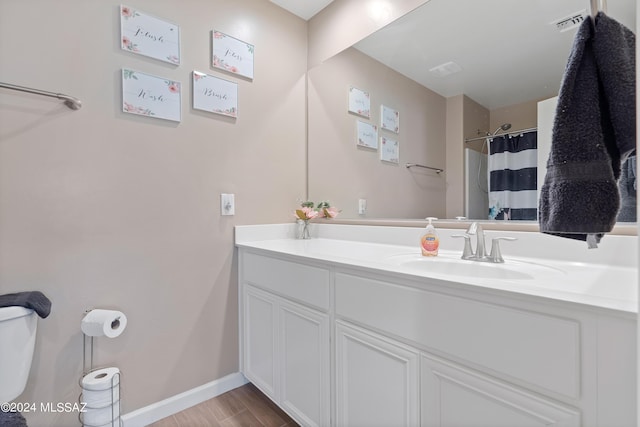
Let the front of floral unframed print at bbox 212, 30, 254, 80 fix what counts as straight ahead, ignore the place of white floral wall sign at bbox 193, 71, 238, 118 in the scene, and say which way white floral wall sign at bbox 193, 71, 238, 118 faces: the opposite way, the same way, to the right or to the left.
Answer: the same way

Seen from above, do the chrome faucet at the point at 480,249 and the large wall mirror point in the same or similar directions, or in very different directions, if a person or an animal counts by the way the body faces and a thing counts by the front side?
same or similar directions

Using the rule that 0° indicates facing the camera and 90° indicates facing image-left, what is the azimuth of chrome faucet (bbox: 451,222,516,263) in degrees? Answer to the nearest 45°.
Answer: approximately 45°

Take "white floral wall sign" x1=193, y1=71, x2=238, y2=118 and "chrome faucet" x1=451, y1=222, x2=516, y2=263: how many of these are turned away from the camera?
0

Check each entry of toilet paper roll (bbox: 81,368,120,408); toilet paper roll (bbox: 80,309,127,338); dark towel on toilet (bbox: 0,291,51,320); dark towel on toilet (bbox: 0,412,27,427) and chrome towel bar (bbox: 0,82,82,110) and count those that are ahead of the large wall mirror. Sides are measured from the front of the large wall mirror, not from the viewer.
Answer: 5

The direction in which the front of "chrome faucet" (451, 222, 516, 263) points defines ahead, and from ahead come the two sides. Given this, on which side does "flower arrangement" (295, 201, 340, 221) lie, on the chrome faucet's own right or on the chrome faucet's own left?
on the chrome faucet's own right

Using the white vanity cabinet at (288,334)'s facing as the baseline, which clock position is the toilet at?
The toilet is roughly at 1 o'clock from the white vanity cabinet.

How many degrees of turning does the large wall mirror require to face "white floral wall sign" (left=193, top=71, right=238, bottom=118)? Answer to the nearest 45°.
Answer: approximately 45° to its right

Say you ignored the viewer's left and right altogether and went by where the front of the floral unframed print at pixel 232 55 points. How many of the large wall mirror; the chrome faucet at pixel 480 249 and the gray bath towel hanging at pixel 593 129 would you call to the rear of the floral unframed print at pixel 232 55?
0

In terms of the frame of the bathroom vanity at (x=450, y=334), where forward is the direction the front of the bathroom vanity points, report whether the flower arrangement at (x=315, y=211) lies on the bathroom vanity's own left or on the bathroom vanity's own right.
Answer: on the bathroom vanity's own right

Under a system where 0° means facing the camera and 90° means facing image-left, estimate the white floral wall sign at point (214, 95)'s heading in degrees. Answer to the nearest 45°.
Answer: approximately 315°

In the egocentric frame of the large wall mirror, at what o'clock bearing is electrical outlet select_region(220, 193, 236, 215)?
The electrical outlet is roughly at 1 o'clock from the large wall mirror.

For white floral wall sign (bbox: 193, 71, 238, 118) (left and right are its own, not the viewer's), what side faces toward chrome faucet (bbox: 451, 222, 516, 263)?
front

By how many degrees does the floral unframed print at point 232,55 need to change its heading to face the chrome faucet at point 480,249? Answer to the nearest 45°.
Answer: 0° — it already faces it

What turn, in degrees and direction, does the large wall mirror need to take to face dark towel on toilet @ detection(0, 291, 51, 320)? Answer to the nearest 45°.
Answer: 0° — it already faces it

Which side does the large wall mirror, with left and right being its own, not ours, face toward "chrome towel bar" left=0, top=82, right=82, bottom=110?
front
